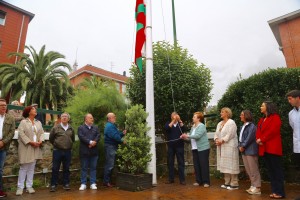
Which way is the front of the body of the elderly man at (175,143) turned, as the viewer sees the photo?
toward the camera

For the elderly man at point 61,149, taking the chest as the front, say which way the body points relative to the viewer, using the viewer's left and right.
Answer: facing the viewer

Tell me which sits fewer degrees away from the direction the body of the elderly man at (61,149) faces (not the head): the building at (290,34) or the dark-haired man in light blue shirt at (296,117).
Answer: the dark-haired man in light blue shirt

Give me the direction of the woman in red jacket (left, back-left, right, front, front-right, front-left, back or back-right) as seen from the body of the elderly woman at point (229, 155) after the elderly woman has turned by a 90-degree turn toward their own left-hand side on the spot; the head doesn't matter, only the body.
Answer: front

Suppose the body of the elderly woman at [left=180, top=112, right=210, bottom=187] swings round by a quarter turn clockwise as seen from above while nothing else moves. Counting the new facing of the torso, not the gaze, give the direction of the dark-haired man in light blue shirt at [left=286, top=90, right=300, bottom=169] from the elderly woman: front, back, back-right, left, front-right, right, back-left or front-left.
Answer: back-right
